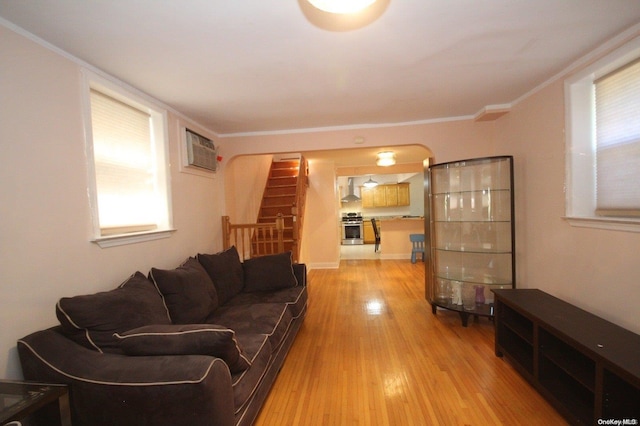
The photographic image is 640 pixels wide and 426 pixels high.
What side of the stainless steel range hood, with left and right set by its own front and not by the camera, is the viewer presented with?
front

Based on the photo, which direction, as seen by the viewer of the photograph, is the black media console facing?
facing the viewer and to the left of the viewer

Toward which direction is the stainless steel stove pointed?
toward the camera

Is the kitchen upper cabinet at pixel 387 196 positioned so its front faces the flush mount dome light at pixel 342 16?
yes

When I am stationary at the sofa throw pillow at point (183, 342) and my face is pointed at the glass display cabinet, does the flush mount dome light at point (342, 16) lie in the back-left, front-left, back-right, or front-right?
front-right

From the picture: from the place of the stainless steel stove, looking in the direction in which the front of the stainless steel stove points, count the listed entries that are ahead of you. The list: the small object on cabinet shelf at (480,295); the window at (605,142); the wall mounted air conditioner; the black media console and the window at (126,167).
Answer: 5

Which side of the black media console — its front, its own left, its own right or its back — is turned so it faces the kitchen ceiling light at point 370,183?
right

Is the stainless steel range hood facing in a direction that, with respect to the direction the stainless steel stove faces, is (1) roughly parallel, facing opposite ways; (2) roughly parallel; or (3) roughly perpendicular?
roughly parallel

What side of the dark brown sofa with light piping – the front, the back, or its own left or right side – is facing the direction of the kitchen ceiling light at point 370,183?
left

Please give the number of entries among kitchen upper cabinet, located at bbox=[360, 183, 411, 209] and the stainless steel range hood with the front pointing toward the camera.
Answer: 2

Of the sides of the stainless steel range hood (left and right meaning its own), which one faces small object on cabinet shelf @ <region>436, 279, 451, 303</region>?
front

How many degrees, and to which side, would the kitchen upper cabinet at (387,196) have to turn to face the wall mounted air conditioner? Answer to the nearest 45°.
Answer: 0° — it already faces it

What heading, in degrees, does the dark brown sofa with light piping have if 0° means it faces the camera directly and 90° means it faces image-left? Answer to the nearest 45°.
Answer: approximately 315°

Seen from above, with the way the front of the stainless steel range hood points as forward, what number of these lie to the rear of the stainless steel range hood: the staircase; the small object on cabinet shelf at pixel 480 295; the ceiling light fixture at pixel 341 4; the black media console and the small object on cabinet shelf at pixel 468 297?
0

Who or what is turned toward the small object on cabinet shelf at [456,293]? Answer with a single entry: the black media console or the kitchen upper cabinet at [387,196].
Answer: the kitchen upper cabinet

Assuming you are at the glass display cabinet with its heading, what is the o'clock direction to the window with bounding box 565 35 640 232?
The window is roughly at 9 o'clock from the glass display cabinet.

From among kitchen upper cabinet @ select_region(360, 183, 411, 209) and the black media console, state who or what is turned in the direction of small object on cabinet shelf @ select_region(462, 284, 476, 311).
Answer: the kitchen upper cabinet

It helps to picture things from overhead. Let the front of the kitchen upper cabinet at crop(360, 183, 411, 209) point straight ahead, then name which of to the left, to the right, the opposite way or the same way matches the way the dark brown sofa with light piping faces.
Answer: to the left

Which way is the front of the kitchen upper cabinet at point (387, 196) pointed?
toward the camera

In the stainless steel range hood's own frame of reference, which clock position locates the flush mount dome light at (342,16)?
The flush mount dome light is roughly at 12 o'clock from the stainless steel range hood.

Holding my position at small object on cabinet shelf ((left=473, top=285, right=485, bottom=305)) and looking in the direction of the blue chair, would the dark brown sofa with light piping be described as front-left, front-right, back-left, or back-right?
back-left

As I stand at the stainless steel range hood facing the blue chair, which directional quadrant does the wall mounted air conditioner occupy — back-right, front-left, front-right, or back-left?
front-right
